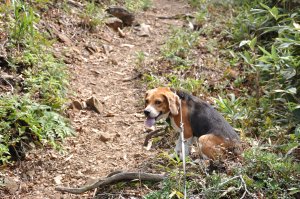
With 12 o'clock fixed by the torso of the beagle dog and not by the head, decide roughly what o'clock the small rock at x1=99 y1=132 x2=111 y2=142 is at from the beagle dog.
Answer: The small rock is roughly at 1 o'clock from the beagle dog.

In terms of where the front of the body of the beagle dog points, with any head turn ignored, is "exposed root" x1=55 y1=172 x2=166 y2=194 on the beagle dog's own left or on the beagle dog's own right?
on the beagle dog's own left

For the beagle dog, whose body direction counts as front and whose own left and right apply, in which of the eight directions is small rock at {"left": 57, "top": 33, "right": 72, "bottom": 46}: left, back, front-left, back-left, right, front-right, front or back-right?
front-right

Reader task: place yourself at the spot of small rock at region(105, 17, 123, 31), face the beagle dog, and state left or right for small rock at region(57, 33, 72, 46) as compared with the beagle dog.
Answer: right

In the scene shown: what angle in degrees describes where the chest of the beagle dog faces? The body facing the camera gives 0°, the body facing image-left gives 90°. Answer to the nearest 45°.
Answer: approximately 90°

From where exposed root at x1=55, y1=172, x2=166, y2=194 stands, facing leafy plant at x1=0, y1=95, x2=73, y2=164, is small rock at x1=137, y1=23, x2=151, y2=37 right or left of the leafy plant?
right

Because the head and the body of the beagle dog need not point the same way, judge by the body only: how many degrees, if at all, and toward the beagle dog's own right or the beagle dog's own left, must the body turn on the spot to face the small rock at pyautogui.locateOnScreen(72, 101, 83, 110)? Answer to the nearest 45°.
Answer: approximately 45° to the beagle dog's own right

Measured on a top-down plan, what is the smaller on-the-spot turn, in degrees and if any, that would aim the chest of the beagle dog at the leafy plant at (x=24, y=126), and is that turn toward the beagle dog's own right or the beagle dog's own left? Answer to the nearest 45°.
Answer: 0° — it already faces it

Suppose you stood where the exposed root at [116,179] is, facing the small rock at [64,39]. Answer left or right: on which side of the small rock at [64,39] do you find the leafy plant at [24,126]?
left
